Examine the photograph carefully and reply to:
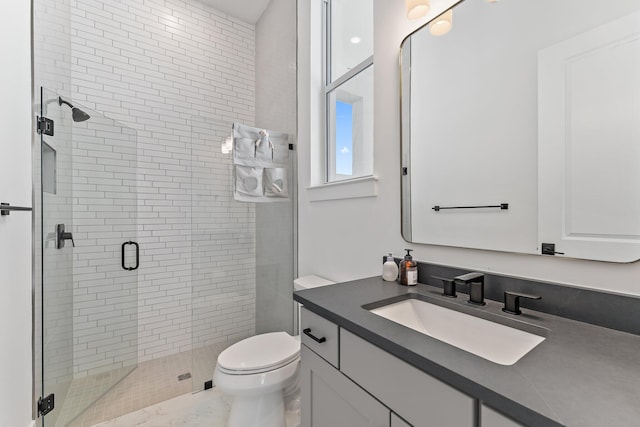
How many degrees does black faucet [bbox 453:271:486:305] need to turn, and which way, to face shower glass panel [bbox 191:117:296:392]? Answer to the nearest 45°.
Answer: approximately 45° to its right

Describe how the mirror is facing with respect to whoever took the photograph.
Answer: facing the viewer and to the left of the viewer

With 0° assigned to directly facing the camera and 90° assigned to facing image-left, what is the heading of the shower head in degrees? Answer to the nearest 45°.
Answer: approximately 270°

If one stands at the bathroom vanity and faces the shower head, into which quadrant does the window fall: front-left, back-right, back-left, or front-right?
front-right

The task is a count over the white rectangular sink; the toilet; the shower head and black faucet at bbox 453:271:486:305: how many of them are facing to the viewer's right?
1

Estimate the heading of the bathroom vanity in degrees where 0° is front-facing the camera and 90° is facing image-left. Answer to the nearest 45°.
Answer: approximately 45°

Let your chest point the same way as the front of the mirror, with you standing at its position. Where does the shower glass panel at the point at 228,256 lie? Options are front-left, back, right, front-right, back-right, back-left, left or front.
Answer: front-right
